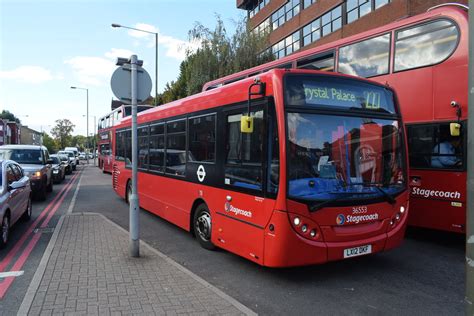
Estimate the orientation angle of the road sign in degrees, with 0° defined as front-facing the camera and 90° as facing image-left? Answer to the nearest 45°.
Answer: approximately 180°

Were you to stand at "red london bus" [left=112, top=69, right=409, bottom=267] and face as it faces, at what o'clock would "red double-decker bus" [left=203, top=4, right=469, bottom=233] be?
The red double-decker bus is roughly at 9 o'clock from the red london bus.

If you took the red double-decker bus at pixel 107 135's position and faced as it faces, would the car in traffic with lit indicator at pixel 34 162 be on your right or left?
on your right

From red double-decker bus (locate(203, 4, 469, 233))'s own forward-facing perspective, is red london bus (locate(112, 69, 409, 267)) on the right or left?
on its right

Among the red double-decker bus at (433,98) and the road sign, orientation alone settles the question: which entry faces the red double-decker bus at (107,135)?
the road sign

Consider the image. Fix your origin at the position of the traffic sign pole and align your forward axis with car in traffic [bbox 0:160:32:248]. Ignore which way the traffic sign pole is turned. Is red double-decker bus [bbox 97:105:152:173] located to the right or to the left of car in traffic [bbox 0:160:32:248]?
right

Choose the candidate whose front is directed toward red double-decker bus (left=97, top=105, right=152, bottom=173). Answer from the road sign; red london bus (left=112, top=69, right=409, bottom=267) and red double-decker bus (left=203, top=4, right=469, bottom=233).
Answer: the road sign

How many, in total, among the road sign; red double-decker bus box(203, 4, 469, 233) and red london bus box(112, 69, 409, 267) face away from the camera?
1

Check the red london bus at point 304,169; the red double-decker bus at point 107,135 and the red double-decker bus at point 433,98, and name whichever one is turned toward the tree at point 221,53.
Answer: the red double-decker bus at point 107,135

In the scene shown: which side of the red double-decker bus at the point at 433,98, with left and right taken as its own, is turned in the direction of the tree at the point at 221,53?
back

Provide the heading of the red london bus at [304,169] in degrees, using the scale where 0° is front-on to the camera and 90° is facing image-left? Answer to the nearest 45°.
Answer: approximately 315°

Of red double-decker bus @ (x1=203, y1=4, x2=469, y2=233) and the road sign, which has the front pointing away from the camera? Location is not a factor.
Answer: the road sign

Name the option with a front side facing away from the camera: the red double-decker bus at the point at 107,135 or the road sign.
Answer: the road sign

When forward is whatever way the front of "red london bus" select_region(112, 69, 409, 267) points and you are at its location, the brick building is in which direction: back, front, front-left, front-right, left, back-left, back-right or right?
back-left

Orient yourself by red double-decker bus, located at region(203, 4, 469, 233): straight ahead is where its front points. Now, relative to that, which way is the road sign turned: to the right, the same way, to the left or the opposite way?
the opposite way

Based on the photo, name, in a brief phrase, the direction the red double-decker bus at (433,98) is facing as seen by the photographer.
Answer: facing the viewer and to the right of the viewer
